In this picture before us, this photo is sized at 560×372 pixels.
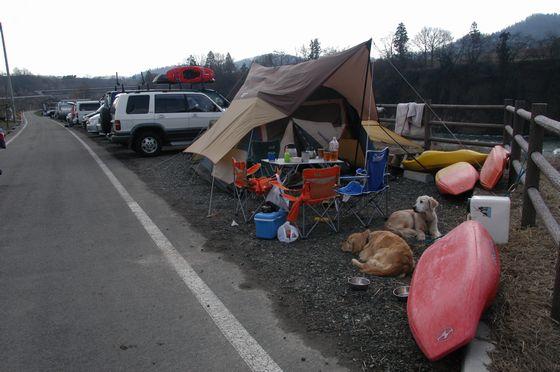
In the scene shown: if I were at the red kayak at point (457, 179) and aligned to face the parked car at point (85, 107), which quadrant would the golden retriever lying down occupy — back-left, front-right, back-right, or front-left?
back-left

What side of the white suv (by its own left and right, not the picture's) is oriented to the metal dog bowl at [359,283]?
right

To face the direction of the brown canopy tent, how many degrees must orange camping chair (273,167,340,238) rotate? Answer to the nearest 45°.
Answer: approximately 45° to its right

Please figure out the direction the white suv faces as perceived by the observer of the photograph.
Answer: facing to the right of the viewer

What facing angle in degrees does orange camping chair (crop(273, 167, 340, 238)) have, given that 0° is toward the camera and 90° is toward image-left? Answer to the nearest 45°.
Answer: approximately 135°

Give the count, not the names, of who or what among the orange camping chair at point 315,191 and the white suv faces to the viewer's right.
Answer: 1

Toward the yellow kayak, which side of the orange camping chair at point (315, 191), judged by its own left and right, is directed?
right

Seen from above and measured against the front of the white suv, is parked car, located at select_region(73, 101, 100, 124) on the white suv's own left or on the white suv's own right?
on the white suv's own left
